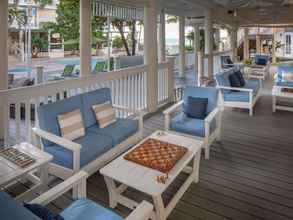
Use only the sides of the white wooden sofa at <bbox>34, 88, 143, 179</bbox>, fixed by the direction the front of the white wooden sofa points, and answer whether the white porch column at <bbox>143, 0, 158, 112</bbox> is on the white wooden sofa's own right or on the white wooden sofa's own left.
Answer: on the white wooden sofa's own left

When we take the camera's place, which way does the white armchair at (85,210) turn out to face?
facing away from the viewer and to the right of the viewer

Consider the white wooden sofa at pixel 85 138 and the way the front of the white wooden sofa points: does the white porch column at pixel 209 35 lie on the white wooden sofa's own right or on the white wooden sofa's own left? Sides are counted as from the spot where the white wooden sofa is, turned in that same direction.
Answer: on the white wooden sofa's own left

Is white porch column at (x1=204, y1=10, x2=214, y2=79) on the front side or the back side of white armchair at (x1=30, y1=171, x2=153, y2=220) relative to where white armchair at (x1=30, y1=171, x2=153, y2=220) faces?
on the front side

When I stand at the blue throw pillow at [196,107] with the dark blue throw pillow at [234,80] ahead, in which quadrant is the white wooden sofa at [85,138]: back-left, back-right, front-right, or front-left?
back-left

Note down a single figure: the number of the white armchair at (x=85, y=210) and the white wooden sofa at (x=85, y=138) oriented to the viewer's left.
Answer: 0

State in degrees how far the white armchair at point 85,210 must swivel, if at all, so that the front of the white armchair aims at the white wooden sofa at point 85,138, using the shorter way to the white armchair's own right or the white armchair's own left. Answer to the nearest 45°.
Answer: approximately 45° to the white armchair's own left

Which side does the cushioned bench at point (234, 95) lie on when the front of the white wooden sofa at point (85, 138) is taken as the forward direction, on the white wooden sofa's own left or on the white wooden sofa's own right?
on the white wooden sofa's own left

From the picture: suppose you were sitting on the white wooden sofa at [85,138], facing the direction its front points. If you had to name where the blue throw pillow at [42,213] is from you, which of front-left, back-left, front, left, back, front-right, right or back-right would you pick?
front-right

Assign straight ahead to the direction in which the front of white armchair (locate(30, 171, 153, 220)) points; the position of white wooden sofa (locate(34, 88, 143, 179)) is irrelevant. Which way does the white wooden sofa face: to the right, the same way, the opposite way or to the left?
to the right

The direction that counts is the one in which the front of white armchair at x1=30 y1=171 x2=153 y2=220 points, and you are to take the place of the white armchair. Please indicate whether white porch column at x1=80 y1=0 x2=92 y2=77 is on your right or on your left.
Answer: on your left

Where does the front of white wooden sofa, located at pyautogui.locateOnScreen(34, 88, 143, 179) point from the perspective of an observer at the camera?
facing the viewer and to the right of the viewer

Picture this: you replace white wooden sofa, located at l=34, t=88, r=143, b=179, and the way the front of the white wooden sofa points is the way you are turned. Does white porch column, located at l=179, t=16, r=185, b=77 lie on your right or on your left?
on your left

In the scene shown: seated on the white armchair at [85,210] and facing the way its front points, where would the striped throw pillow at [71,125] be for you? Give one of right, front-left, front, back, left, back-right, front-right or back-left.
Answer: front-left
